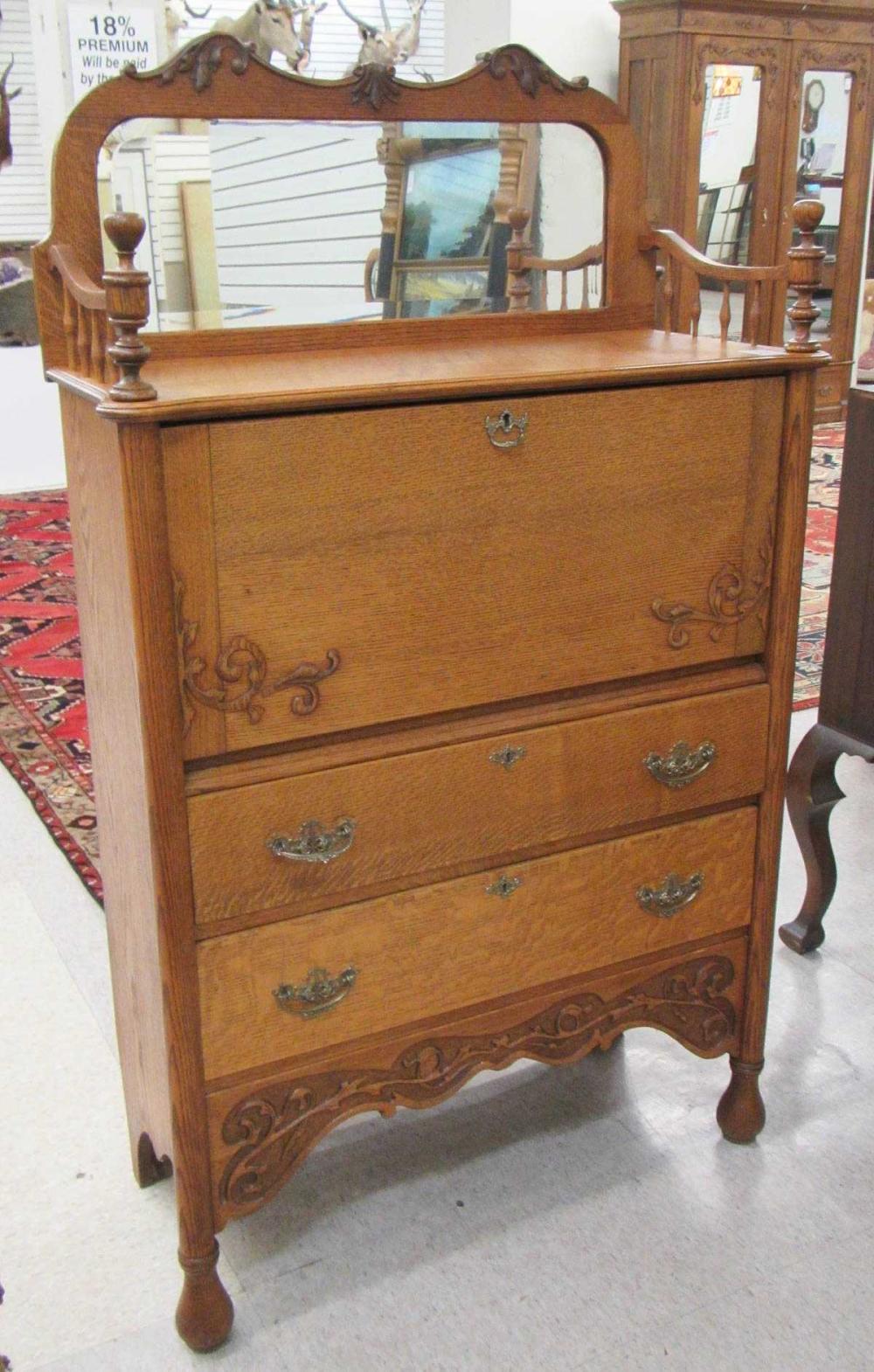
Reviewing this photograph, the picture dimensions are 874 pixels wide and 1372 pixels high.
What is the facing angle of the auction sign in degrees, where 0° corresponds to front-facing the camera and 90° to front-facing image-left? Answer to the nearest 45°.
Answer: approximately 0°

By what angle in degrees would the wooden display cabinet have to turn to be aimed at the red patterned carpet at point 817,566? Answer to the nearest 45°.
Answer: approximately 45° to its right

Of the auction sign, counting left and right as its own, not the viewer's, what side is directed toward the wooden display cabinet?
left

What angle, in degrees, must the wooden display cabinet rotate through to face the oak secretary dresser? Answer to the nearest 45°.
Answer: approximately 45° to its right

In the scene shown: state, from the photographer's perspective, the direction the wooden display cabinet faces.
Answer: facing the viewer and to the right of the viewer

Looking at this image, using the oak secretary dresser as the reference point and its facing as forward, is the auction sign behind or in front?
behind

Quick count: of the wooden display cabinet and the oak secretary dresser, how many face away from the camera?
0

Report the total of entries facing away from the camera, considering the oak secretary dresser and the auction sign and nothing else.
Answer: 0

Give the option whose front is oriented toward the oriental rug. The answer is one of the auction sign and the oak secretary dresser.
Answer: the auction sign

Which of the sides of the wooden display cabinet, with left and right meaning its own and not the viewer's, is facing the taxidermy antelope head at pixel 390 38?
right

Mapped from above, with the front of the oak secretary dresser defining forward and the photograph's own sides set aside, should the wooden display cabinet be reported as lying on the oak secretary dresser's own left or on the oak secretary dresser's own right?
on the oak secretary dresser's own left
